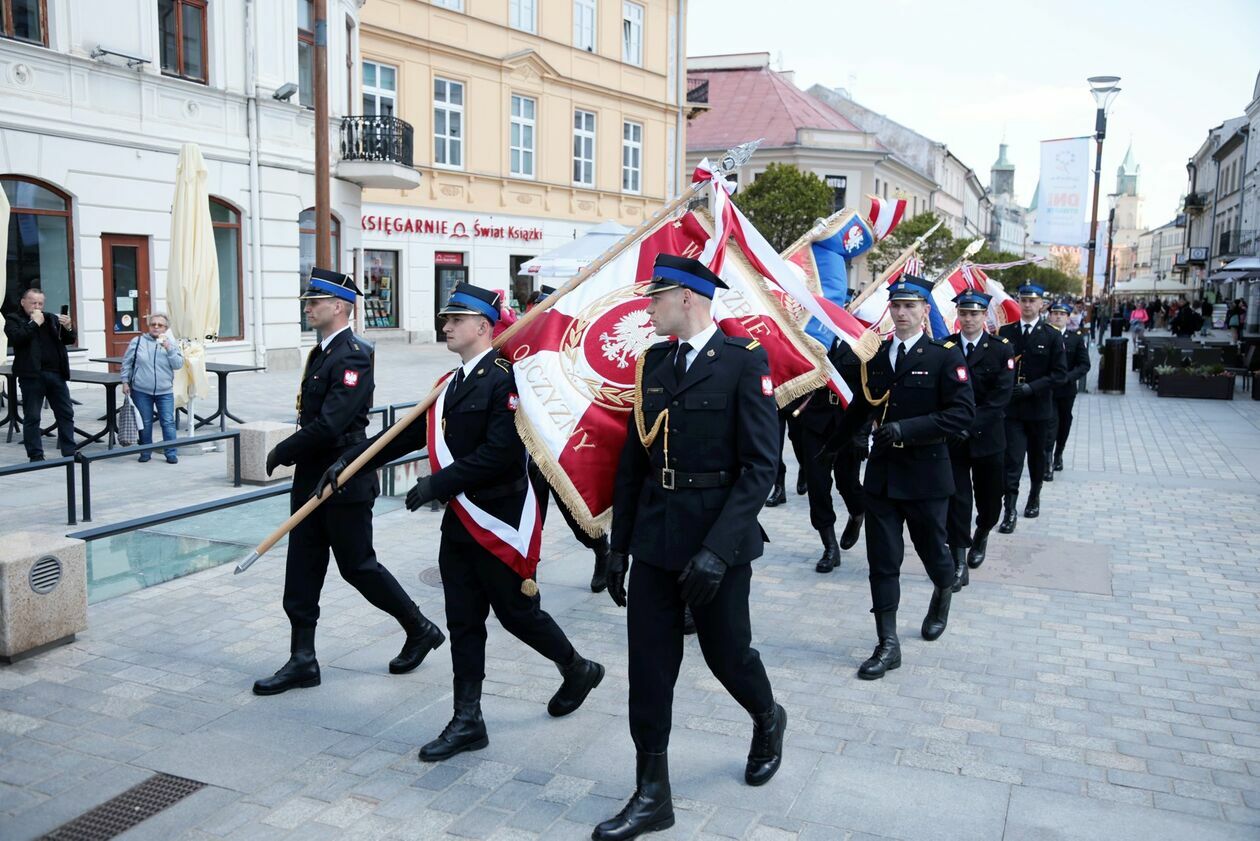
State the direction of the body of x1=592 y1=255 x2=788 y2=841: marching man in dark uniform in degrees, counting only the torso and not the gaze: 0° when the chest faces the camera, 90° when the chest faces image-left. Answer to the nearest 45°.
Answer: approximately 45°

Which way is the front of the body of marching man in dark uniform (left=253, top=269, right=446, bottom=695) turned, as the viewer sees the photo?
to the viewer's left

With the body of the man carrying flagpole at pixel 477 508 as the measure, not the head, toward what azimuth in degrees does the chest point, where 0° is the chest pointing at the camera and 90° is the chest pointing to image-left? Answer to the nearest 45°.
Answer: approximately 45°

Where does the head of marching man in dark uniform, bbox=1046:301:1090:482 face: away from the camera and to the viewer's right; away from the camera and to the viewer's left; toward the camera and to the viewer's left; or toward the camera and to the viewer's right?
toward the camera and to the viewer's left

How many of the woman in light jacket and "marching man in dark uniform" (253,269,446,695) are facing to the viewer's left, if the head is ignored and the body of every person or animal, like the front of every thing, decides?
1

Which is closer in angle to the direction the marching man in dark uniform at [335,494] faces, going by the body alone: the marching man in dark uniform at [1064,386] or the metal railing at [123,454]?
the metal railing

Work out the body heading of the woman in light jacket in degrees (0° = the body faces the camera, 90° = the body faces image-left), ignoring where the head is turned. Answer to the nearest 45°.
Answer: approximately 0°

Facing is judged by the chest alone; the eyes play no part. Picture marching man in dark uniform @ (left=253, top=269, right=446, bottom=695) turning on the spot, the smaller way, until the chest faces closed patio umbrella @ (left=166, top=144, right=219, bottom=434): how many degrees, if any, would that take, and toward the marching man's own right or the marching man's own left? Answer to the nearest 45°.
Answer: approximately 90° to the marching man's own right

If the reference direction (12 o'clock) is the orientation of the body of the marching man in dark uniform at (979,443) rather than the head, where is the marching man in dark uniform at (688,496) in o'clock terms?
the marching man in dark uniform at (688,496) is roughly at 11 o'clock from the marching man in dark uniform at (979,443).

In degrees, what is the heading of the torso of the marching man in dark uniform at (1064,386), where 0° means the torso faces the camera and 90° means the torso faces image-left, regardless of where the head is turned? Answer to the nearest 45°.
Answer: approximately 45°

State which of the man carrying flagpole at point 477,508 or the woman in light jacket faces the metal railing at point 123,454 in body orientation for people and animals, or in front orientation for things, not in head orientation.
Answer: the woman in light jacket

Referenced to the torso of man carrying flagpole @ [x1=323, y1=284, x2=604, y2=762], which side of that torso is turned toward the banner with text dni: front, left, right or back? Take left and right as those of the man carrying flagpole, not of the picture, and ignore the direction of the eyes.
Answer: back

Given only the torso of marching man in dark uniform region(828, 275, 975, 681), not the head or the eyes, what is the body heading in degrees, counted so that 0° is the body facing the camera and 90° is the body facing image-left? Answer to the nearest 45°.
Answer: approximately 45°
